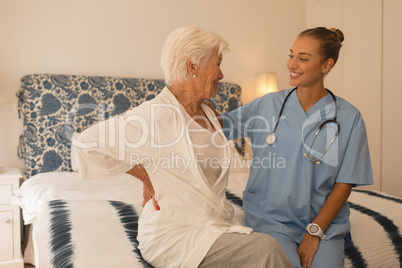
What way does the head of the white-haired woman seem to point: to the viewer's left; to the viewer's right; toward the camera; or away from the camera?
to the viewer's right

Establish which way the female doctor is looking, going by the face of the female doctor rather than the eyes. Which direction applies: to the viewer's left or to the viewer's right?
to the viewer's left

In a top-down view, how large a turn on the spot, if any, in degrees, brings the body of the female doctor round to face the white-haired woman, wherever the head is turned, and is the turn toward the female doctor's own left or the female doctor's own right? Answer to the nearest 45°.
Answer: approximately 45° to the female doctor's own right

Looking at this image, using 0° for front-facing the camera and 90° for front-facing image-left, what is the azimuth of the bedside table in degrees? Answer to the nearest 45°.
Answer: approximately 0°

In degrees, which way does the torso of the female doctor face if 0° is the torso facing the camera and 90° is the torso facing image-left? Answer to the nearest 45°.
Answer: approximately 0°

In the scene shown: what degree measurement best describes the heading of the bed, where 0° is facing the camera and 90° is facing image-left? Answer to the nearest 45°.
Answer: approximately 315°
